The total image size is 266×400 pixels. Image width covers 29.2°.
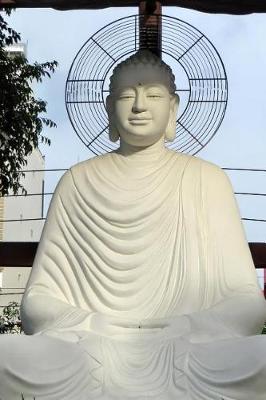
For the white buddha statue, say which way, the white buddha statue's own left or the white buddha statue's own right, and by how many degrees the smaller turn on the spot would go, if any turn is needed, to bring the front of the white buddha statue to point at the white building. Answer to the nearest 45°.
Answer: approximately 180°

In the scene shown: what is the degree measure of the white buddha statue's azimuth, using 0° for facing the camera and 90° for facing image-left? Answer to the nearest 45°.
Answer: approximately 0°
